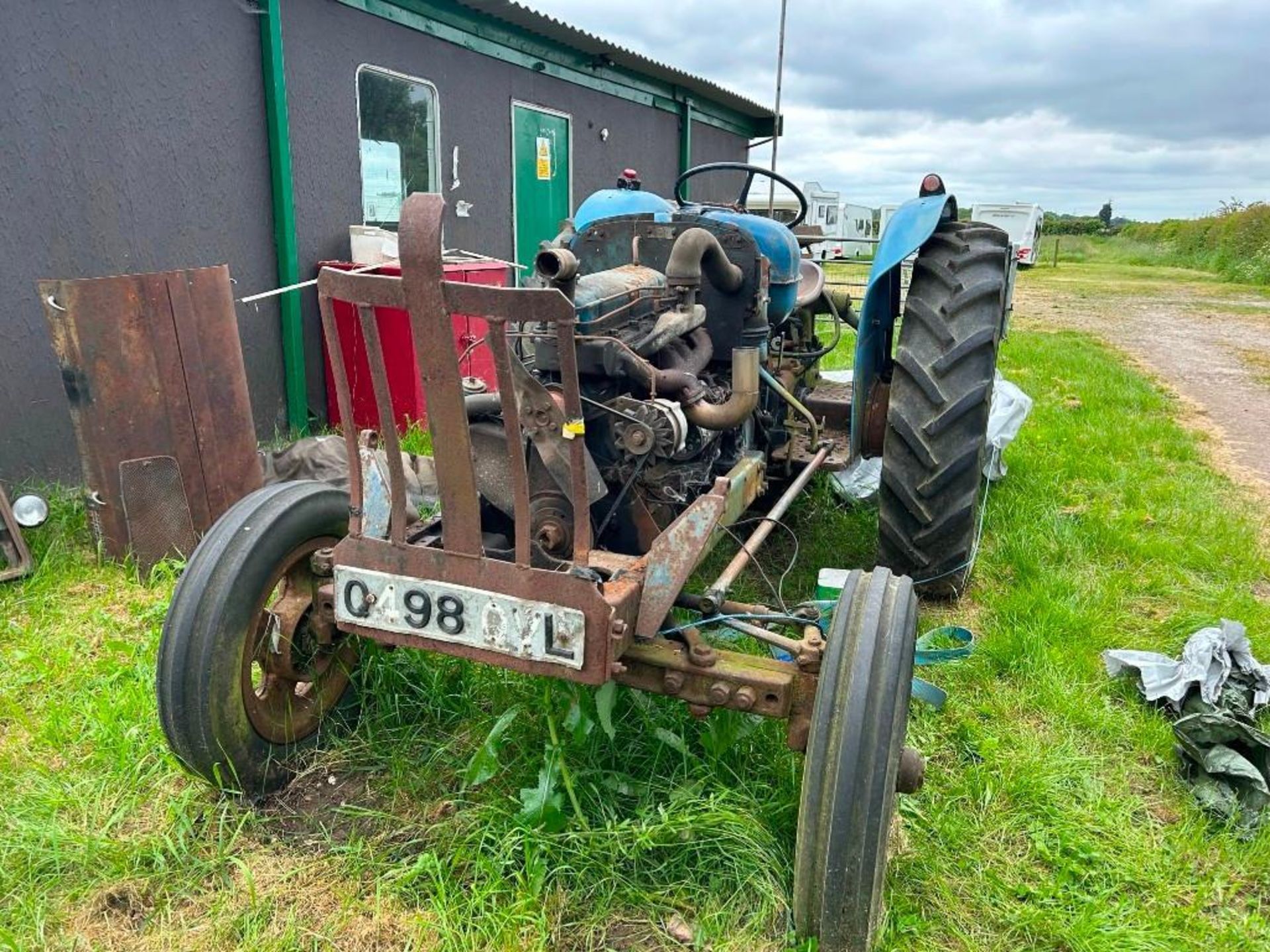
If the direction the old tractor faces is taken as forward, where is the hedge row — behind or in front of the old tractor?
behind

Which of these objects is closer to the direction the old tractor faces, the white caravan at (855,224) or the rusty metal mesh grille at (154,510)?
the rusty metal mesh grille

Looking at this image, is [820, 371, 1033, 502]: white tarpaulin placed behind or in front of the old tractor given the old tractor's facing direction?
behind

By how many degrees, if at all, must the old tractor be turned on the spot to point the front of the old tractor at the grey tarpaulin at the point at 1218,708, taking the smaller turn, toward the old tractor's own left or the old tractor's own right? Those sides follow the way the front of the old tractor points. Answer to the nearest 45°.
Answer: approximately 135° to the old tractor's own left

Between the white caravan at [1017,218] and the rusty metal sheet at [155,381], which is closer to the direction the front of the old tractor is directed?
the rusty metal sheet

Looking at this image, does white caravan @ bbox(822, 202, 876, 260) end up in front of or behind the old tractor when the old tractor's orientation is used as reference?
behind

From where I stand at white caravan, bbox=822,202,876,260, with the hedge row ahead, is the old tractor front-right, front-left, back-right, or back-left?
back-right

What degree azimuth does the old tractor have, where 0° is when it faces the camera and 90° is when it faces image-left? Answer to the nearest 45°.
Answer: approximately 45°

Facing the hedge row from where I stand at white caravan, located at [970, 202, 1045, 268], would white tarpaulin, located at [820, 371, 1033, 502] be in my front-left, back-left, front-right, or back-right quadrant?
back-right

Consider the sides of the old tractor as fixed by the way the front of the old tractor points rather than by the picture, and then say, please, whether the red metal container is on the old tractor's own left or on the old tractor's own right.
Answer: on the old tractor's own right

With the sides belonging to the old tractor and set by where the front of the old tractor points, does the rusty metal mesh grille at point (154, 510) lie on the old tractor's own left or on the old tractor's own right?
on the old tractor's own right

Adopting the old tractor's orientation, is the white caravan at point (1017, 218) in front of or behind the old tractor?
behind

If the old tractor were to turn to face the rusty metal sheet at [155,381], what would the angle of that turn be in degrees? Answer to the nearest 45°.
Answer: approximately 90° to its right
